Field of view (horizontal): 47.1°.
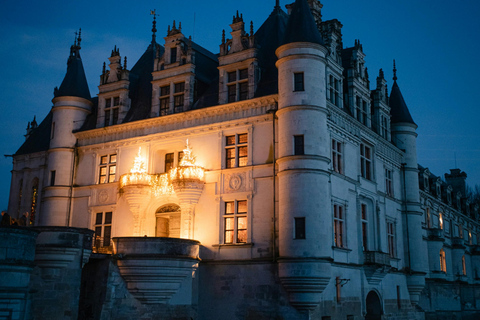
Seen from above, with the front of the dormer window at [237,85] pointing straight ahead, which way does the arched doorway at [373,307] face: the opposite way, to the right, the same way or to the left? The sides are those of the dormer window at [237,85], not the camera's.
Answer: to the left

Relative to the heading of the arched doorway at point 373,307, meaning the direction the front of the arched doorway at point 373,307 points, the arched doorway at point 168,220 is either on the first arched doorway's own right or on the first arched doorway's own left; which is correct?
on the first arched doorway's own right

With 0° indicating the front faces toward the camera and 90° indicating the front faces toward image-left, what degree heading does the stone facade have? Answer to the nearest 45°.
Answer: approximately 45°

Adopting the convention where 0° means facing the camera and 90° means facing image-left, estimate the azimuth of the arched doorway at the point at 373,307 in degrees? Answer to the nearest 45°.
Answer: approximately 315°

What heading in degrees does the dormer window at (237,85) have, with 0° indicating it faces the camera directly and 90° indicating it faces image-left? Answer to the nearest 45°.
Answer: approximately 45°
